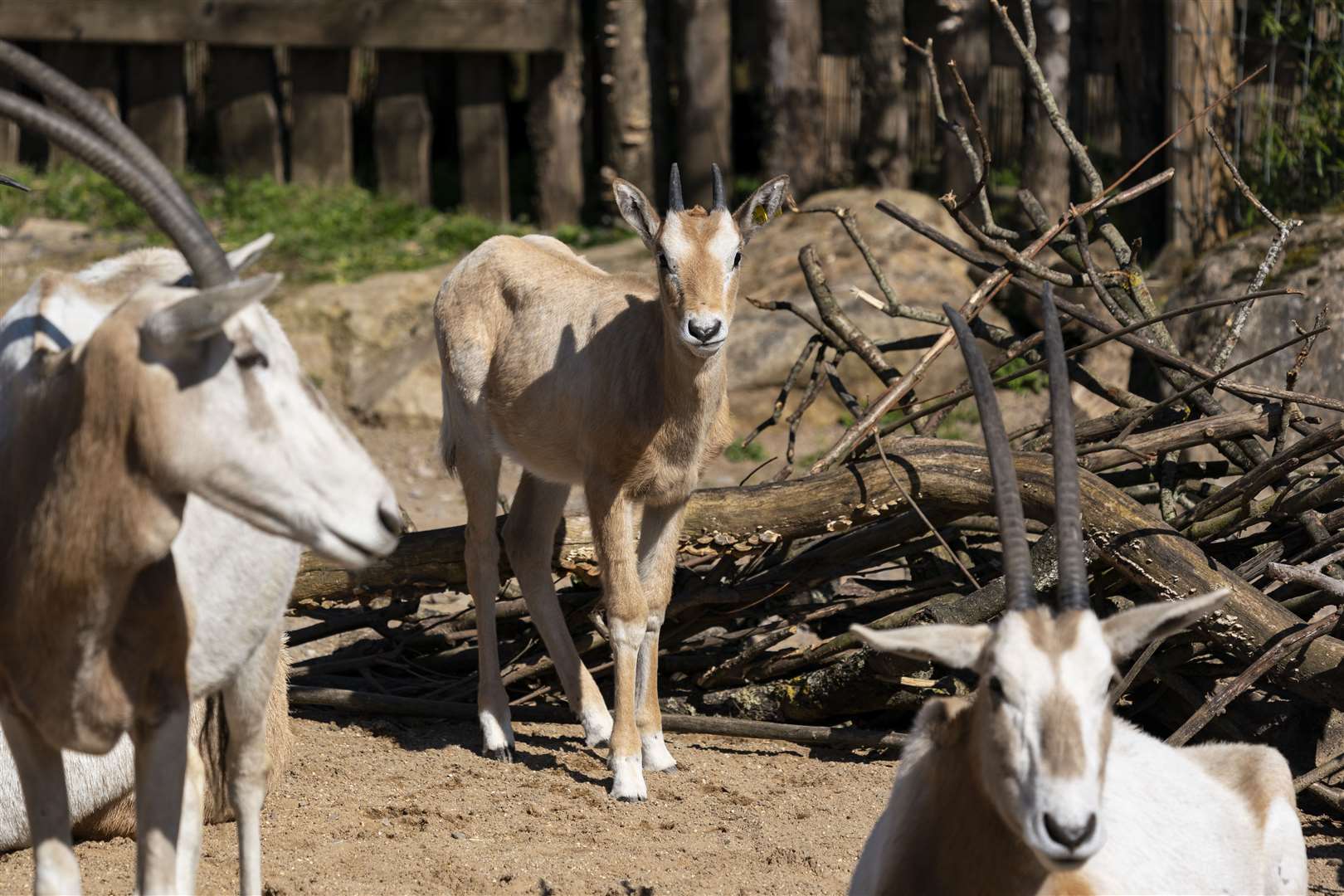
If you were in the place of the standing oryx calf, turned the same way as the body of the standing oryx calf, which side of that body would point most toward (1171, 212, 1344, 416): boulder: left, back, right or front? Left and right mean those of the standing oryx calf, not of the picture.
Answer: left

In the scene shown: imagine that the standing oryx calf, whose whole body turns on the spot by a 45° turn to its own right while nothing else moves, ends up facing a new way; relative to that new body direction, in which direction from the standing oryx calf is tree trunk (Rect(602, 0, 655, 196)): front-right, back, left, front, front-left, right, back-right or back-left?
back

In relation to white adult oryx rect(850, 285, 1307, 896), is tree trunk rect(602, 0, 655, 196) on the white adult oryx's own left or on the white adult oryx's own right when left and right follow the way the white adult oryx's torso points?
on the white adult oryx's own right

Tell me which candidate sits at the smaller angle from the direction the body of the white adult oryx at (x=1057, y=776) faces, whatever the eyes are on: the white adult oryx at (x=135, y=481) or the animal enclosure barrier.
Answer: the white adult oryx

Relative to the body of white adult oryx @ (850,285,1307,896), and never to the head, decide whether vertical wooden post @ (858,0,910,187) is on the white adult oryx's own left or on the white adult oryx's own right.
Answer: on the white adult oryx's own right

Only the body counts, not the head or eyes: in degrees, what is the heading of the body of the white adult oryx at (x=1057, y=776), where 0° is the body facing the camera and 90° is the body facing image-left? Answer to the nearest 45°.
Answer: approximately 45°

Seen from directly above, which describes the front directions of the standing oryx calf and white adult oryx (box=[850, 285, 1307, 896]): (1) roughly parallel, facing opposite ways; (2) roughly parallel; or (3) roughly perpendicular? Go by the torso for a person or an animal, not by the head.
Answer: roughly perpendicular

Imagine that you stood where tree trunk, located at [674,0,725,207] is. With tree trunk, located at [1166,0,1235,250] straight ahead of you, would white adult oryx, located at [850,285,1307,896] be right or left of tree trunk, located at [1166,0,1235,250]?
right

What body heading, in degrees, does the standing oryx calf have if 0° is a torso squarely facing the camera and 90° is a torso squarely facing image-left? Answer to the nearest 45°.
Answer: approximately 315°

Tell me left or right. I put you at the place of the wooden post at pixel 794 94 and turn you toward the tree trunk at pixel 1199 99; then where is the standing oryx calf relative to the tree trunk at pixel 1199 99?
right
